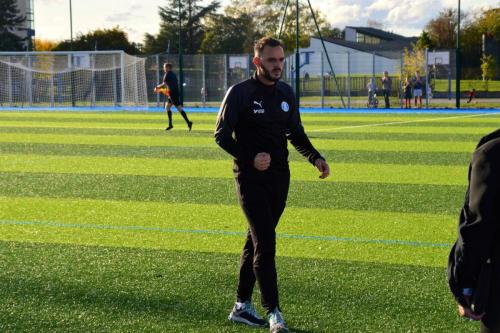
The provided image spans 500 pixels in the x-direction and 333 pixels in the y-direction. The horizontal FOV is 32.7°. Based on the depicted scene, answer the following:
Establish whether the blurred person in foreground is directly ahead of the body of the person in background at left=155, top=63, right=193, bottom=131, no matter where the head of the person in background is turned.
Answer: no

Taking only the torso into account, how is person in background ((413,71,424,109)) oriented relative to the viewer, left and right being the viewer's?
facing the viewer

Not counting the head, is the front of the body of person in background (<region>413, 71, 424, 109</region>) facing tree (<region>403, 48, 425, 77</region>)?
no

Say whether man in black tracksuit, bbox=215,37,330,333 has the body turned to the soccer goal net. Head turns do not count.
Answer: no

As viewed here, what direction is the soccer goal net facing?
toward the camera

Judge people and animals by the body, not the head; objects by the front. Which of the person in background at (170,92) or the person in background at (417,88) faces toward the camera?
the person in background at (417,88)

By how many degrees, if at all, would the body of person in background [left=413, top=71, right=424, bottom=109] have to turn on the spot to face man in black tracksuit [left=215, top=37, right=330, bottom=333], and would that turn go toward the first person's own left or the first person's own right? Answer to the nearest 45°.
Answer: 0° — they already face them

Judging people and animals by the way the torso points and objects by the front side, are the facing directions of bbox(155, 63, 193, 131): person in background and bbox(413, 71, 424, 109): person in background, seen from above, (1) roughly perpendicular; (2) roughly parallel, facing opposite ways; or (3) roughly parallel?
roughly perpendicular

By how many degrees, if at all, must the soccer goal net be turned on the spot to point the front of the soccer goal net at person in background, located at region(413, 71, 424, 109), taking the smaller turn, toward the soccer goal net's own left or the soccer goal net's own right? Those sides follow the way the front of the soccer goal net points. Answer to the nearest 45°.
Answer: approximately 45° to the soccer goal net's own left

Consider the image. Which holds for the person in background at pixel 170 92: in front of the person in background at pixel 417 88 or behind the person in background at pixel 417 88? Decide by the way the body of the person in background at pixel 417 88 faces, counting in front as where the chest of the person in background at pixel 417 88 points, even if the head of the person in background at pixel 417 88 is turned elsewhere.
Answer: in front
